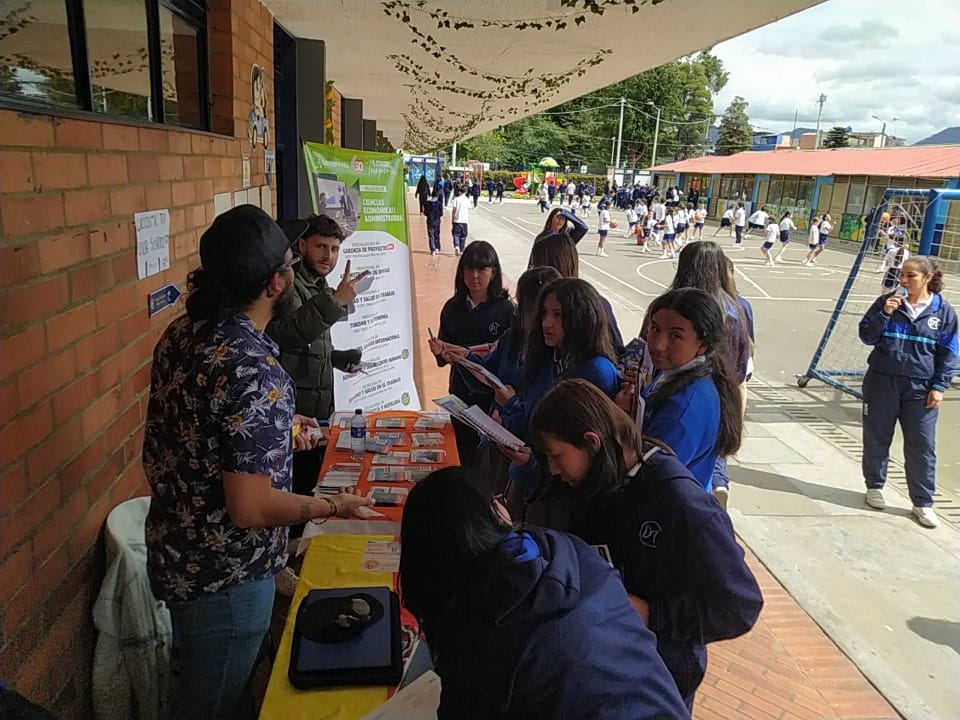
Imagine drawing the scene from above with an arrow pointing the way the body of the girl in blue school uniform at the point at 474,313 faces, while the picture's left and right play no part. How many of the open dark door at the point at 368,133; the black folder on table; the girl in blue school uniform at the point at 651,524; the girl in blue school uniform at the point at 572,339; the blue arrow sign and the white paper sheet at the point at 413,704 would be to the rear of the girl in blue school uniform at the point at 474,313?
1

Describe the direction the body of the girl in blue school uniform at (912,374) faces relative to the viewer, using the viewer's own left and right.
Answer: facing the viewer

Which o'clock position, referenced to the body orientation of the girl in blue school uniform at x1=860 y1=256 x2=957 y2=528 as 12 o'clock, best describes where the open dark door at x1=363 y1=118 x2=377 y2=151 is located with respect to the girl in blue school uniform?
The open dark door is roughly at 4 o'clock from the girl in blue school uniform.

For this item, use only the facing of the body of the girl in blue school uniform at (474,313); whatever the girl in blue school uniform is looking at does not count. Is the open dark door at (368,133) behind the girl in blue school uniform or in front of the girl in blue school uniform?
behind

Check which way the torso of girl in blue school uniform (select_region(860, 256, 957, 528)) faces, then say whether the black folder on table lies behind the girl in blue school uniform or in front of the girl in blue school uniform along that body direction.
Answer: in front

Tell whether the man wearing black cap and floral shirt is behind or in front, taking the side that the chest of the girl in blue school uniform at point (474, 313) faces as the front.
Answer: in front

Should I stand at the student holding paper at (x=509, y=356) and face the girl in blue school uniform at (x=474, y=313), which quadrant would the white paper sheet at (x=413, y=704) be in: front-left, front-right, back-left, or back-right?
back-left

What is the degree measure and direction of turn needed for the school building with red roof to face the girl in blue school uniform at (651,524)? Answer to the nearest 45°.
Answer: approximately 45° to its left

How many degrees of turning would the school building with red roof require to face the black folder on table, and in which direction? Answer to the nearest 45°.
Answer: approximately 45° to its left

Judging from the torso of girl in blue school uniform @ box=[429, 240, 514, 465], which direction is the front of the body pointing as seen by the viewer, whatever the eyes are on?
toward the camera

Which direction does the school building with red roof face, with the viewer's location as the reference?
facing the viewer and to the left of the viewer

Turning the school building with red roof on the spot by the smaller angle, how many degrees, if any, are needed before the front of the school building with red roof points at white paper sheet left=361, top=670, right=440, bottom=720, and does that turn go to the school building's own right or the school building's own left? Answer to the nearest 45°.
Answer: approximately 45° to the school building's own left

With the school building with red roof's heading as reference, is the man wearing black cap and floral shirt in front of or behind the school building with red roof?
in front

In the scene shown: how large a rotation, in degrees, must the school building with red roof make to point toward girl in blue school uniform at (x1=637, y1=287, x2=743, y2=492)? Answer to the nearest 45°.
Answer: approximately 45° to its left

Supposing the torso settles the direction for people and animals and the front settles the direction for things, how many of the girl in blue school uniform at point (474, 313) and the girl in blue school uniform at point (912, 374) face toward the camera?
2
